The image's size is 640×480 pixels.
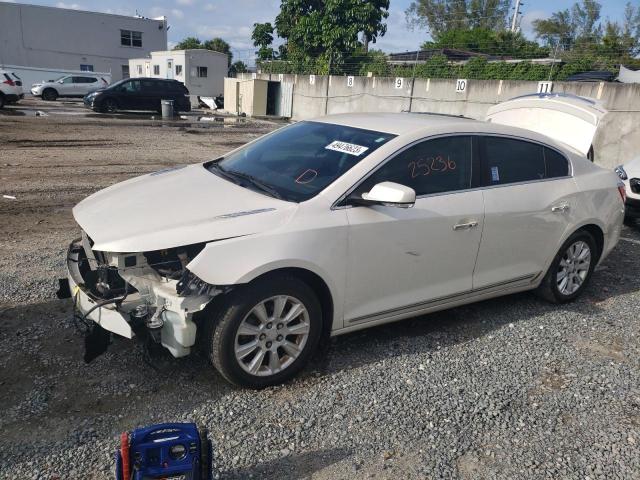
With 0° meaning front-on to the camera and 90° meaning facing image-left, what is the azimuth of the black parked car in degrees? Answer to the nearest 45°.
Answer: approximately 90°

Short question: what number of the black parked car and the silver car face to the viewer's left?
2

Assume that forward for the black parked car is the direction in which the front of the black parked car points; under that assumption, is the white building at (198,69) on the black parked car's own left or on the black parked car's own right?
on the black parked car's own right

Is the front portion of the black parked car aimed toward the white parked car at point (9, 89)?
yes

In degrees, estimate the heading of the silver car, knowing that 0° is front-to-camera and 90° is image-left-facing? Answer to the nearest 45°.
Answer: approximately 90°

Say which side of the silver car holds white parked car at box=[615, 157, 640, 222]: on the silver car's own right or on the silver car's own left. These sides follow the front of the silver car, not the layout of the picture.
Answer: on the silver car's own left

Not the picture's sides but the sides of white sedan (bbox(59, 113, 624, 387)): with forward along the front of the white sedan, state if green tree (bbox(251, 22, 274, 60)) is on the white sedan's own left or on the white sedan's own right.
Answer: on the white sedan's own right

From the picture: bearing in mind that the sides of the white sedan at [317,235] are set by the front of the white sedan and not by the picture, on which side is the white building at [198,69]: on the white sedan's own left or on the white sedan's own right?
on the white sedan's own right

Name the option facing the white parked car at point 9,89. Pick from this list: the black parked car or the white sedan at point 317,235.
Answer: the black parked car

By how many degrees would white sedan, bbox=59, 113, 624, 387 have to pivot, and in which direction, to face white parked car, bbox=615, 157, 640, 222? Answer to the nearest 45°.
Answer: approximately 180°

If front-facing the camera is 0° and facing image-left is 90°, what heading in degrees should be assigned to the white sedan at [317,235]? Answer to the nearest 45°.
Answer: approximately 45°

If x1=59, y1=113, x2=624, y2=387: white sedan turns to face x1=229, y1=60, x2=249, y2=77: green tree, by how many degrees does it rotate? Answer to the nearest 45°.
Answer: approximately 135° to its right
